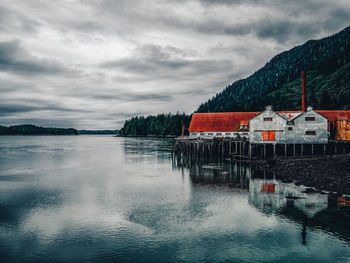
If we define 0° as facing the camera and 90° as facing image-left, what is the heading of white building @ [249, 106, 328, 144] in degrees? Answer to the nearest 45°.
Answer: approximately 0°
